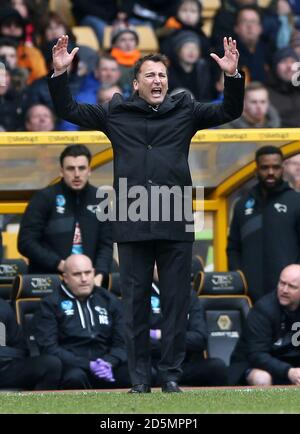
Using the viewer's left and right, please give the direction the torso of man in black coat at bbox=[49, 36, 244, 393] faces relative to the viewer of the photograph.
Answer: facing the viewer

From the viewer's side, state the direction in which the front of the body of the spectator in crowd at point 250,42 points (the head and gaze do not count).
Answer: toward the camera

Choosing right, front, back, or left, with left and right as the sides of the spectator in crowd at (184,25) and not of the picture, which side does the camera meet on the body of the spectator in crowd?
front

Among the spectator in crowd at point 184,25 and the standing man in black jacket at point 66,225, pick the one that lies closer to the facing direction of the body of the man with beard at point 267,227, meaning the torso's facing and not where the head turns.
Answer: the standing man in black jacket

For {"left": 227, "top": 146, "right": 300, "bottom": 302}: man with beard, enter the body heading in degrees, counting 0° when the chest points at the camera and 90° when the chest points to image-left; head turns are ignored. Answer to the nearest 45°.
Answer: approximately 0°

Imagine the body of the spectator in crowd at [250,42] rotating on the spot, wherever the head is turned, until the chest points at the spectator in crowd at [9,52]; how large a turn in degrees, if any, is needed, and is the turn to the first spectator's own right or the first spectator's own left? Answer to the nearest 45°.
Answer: approximately 45° to the first spectator's own right

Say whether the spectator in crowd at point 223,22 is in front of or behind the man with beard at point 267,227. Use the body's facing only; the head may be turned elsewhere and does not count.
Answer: behind

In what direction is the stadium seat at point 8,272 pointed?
toward the camera

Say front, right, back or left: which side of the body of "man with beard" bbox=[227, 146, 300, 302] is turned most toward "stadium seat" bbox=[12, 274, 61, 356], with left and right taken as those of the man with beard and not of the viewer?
right
